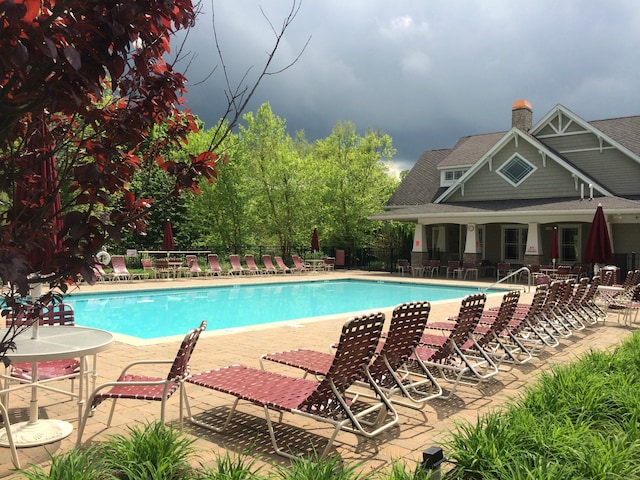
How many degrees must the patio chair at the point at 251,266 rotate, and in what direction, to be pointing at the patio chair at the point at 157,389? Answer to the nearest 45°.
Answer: approximately 45° to its right

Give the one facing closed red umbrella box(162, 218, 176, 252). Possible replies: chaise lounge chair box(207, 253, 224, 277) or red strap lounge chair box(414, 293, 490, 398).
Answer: the red strap lounge chair

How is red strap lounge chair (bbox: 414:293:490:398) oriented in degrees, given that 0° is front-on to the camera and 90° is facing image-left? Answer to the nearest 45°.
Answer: approximately 135°

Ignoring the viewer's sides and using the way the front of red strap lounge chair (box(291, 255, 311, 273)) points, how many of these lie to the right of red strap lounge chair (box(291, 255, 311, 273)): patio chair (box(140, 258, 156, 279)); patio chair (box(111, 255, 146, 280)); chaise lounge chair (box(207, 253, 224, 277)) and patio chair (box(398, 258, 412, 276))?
3

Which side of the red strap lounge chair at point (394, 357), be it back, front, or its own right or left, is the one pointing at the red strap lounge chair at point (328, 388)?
left

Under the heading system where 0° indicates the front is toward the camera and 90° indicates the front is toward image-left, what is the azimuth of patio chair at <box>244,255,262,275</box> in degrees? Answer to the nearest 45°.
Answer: approximately 315°

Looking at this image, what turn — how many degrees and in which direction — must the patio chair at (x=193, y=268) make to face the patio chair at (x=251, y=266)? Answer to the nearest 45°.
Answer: approximately 90° to its left

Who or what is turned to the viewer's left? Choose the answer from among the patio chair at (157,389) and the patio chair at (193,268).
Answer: the patio chair at (157,389)

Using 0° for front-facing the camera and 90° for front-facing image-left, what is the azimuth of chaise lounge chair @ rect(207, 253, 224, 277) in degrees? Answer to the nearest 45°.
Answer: approximately 315°
